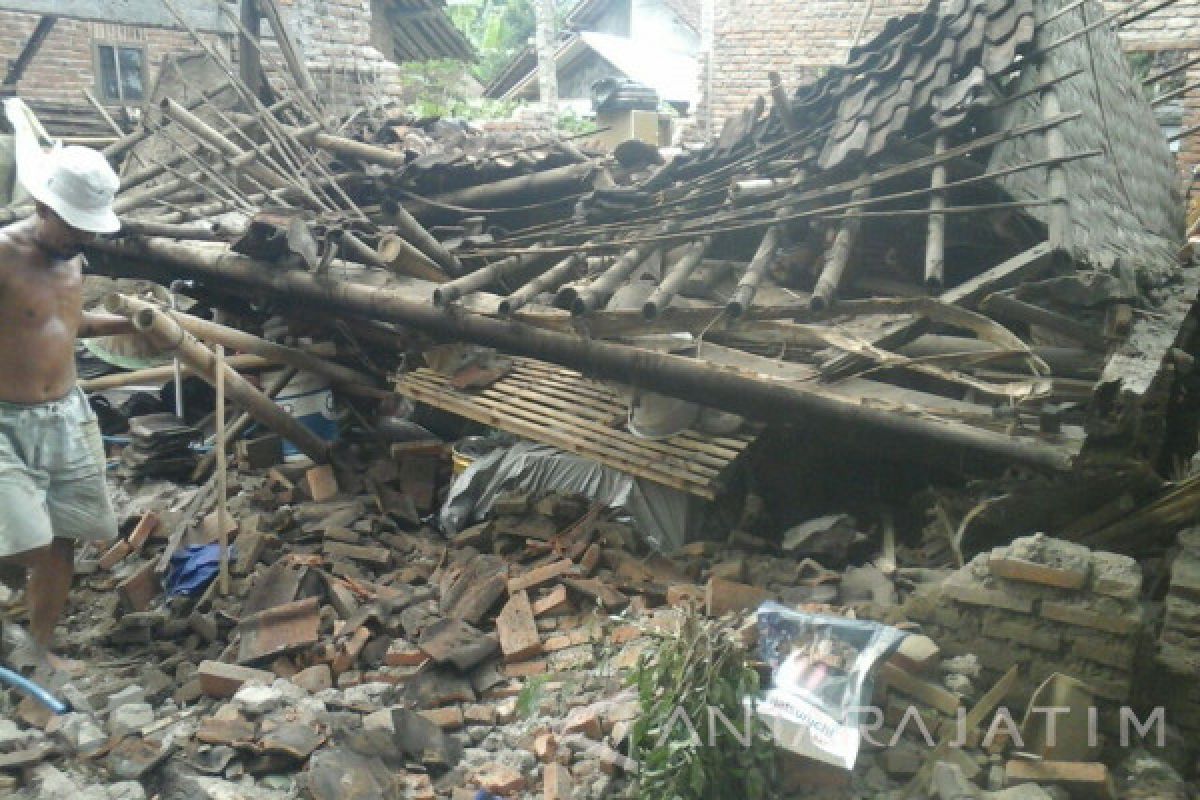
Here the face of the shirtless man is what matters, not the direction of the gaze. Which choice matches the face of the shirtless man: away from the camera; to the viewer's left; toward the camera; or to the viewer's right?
to the viewer's right

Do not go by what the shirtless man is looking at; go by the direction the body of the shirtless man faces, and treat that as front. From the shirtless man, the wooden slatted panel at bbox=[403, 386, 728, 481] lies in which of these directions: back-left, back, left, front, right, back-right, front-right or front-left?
front-left

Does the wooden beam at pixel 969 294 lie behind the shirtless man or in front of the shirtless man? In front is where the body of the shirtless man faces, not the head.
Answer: in front

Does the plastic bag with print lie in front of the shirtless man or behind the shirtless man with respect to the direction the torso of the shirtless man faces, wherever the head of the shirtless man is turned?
in front

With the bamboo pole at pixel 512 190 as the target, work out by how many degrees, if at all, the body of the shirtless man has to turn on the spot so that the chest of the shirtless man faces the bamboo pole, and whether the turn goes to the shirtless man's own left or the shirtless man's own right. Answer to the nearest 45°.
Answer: approximately 90° to the shirtless man's own left

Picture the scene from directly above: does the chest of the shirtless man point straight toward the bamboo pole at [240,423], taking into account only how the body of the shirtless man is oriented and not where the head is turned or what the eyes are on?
no

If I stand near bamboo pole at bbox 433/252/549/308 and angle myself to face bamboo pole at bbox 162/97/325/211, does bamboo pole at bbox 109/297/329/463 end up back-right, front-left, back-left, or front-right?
front-left

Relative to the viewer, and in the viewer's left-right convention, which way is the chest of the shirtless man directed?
facing the viewer and to the right of the viewer

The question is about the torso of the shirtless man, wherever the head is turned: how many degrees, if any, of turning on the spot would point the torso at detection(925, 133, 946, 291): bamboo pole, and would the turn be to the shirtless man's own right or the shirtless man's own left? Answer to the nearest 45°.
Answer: approximately 45° to the shirtless man's own left

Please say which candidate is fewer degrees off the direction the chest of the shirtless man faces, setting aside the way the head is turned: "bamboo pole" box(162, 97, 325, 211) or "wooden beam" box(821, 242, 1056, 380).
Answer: the wooden beam

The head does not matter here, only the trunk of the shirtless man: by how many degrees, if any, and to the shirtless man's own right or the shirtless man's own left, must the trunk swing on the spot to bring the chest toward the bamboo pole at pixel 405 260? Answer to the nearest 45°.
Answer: approximately 90° to the shirtless man's own left

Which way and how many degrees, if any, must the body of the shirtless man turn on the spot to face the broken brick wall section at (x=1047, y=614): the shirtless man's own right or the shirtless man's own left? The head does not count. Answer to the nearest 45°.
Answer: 0° — they already face it
